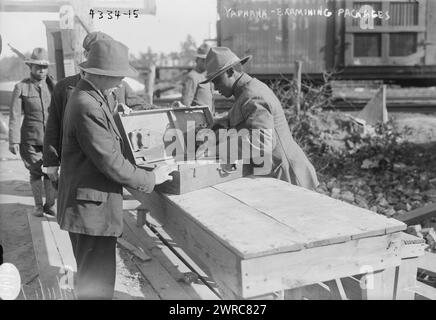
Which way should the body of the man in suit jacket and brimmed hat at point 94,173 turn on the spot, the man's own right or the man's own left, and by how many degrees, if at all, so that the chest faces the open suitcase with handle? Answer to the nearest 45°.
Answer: approximately 45° to the man's own left

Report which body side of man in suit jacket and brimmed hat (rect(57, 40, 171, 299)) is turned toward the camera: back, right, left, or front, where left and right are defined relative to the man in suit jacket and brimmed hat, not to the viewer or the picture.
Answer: right

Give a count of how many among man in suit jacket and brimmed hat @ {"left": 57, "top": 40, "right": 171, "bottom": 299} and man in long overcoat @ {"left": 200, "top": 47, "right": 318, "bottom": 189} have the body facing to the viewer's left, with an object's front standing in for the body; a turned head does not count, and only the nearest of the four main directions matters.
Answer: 1

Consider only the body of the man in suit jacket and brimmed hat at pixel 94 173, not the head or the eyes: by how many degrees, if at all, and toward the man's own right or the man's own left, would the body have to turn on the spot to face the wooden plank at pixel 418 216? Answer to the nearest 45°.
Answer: approximately 45° to the man's own left

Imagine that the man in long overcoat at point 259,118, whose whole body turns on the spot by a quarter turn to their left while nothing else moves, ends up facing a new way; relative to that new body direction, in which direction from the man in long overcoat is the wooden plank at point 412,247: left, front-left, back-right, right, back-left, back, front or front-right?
front-left

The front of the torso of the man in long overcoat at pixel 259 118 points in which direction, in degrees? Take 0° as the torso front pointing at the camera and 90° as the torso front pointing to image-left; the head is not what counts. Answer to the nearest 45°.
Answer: approximately 90°

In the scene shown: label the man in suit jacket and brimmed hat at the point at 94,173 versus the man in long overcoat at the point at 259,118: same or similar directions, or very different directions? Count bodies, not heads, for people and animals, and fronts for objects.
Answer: very different directions
